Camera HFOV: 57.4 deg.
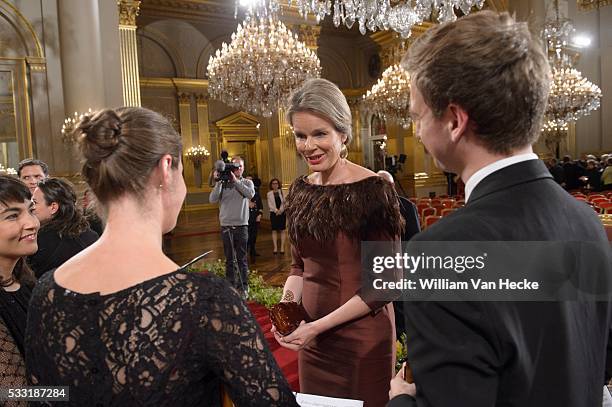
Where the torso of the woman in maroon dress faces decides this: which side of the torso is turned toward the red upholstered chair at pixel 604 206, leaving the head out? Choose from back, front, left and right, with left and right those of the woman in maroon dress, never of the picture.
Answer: back

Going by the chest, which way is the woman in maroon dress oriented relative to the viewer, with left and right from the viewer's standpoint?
facing the viewer and to the left of the viewer

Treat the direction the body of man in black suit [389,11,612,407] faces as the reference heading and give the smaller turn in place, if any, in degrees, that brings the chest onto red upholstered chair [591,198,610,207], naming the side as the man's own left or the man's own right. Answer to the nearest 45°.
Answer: approximately 45° to the man's own right

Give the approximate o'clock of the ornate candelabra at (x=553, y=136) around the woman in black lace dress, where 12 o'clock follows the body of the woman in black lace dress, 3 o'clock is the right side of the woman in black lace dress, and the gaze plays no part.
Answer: The ornate candelabra is roughly at 12 o'clock from the woman in black lace dress.

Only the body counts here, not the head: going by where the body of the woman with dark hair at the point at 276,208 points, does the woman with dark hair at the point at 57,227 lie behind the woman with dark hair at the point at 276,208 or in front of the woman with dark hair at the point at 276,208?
in front

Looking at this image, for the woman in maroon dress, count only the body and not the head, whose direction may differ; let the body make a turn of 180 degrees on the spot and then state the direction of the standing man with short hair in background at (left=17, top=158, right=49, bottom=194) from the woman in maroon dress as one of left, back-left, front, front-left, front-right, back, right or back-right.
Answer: left

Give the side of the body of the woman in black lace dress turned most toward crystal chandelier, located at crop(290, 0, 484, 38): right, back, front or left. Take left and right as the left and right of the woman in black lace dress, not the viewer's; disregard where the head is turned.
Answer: front

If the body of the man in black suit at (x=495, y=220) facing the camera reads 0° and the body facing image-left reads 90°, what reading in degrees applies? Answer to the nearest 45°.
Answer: approximately 135°

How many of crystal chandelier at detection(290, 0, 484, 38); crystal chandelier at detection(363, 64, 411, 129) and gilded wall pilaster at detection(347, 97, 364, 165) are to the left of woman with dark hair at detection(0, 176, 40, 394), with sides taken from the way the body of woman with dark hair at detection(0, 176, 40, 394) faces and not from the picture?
3

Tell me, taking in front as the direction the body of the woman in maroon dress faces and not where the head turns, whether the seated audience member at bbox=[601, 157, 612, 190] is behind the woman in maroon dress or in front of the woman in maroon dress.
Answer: behind

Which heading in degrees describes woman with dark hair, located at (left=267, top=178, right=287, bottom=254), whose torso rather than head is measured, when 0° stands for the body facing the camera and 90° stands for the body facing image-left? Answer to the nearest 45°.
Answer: approximately 0°

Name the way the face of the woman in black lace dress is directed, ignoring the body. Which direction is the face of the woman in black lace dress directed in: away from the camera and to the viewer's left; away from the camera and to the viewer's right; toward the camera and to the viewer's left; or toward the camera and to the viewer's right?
away from the camera and to the viewer's right

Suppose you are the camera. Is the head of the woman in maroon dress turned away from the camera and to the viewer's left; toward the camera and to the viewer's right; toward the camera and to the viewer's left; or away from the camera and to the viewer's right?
toward the camera and to the viewer's left

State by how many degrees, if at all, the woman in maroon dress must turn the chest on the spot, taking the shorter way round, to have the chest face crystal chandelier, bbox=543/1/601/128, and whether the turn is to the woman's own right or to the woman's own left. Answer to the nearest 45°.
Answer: approximately 180°

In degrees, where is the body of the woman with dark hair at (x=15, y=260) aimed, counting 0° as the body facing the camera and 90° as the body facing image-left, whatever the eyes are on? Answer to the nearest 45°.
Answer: approximately 315°

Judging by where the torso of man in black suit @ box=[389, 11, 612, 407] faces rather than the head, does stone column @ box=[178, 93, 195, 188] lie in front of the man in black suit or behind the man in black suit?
in front
